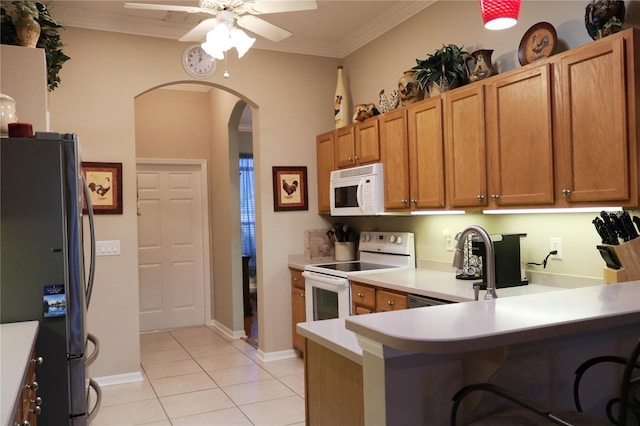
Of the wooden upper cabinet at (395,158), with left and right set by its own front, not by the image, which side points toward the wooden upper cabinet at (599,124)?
left

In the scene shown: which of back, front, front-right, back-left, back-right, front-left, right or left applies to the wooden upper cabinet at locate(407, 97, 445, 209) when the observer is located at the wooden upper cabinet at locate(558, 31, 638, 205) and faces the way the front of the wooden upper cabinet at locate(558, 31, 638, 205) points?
right

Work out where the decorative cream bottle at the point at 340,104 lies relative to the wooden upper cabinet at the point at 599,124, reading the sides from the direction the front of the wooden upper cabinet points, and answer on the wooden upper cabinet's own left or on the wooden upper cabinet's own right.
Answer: on the wooden upper cabinet's own right

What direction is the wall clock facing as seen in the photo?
toward the camera

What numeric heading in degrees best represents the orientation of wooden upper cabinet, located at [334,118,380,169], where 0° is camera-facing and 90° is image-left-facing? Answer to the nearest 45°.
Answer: approximately 45°

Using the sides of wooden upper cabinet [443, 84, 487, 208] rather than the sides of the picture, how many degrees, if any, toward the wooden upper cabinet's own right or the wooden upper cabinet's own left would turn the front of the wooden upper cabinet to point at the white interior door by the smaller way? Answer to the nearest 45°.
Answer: approximately 90° to the wooden upper cabinet's own right

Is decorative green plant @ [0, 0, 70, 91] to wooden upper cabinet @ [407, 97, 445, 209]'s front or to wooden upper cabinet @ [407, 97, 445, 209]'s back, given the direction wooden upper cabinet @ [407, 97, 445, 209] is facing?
to the front

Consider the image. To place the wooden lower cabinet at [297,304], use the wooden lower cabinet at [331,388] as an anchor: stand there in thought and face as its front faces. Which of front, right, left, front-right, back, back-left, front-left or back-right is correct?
front-right

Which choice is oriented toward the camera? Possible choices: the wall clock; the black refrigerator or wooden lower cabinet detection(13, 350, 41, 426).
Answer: the wall clock

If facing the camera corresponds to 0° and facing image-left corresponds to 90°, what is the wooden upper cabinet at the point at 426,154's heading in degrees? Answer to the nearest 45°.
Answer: approximately 45°

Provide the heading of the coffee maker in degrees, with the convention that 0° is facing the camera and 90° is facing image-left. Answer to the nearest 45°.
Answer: approximately 45°

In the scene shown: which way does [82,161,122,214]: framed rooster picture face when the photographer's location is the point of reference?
facing the viewer

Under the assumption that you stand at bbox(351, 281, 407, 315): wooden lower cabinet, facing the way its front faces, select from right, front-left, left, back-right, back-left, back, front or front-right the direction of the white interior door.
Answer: right

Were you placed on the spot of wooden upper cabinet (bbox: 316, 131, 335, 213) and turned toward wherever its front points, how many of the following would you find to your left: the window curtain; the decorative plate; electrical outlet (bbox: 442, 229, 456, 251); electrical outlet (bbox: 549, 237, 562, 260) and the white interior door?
3
